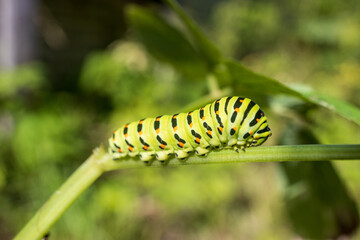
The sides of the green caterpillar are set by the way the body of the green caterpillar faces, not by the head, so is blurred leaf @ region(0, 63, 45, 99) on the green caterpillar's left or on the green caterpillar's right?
on the green caterpillar's left

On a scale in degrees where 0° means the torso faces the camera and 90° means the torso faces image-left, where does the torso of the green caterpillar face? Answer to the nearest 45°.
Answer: approximately 270°
